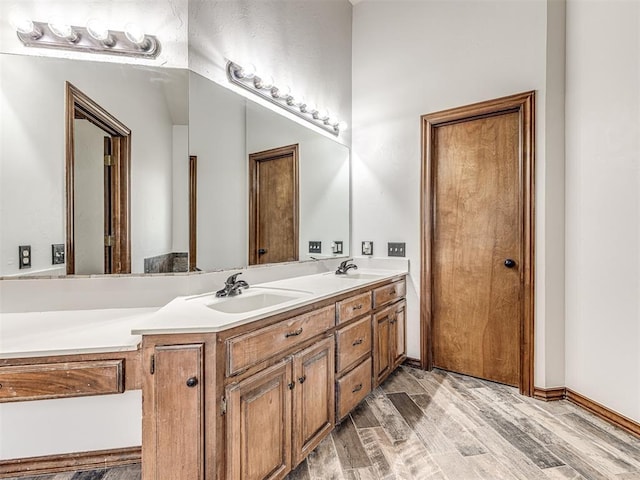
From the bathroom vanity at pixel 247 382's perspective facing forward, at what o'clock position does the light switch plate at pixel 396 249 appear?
The light switch plate is roughly at 9 o'clock from the bathroom vanity.

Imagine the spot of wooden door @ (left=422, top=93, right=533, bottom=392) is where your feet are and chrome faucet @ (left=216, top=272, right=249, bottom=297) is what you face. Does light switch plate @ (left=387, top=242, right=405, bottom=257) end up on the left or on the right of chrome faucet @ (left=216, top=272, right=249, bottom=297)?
right

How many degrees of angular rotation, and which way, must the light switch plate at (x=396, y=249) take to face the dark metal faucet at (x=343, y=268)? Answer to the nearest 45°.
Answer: approximately 45° to its right

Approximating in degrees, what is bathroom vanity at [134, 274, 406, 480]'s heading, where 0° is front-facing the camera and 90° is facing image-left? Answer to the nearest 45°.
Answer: approximately 315°

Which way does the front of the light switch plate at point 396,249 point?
toward the camera

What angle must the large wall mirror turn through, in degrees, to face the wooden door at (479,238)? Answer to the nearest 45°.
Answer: approximately 45° to its left
